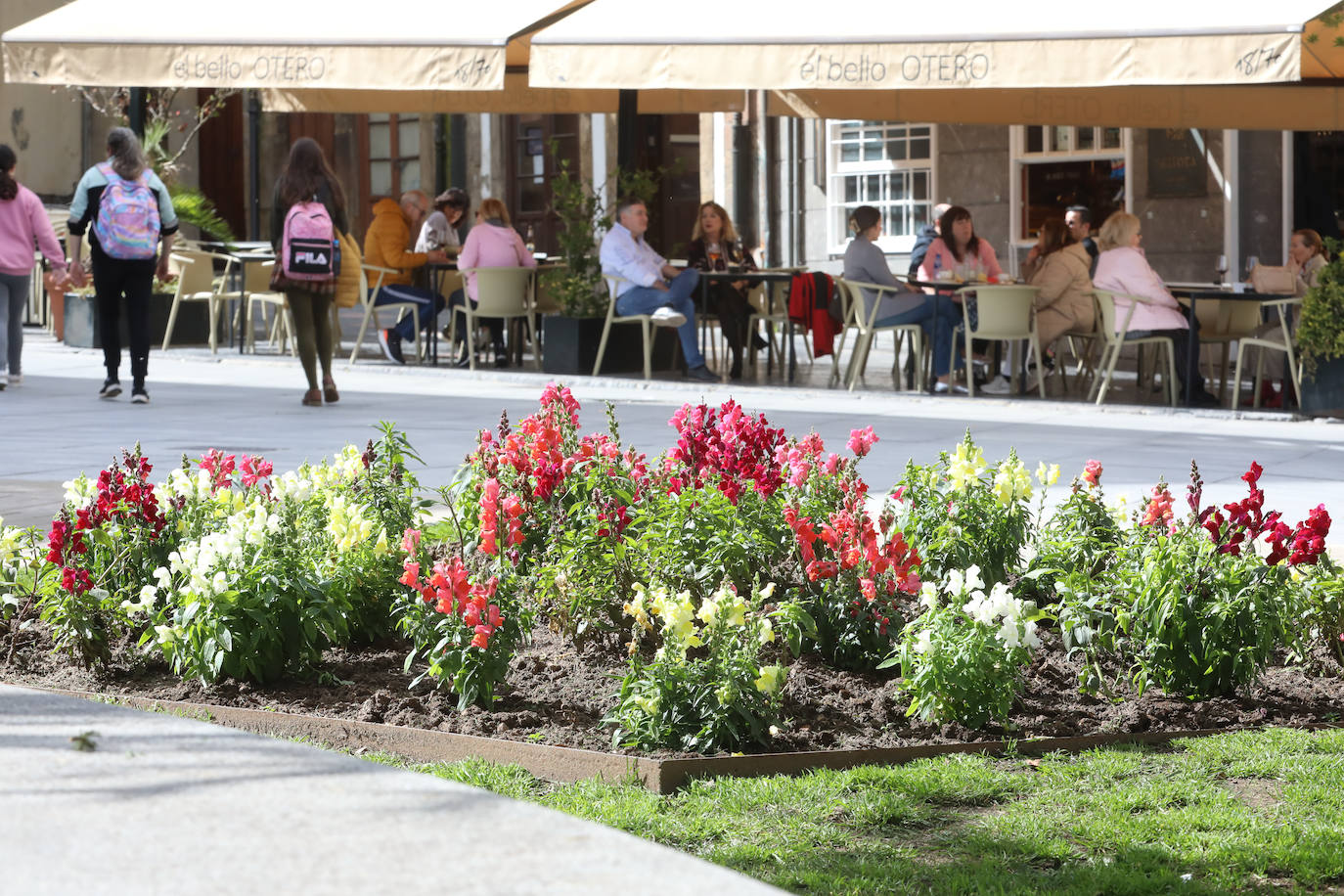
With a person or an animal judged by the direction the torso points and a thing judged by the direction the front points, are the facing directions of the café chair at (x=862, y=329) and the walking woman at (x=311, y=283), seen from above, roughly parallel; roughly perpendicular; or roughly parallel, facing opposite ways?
roughly perpendicular

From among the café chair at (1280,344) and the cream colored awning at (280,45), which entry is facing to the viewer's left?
the café chair

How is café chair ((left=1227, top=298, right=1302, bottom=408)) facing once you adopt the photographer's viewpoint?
facing to the left of the viewer

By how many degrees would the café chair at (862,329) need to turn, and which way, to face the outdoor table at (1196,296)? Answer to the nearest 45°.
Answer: approximately 45° to its right

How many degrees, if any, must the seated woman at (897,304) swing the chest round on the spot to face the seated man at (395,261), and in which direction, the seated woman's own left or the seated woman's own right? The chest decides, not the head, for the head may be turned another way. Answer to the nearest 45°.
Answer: approximately 135° to the seated woman's own left

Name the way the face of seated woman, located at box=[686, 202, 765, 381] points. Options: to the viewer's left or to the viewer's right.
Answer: to the viewer's left

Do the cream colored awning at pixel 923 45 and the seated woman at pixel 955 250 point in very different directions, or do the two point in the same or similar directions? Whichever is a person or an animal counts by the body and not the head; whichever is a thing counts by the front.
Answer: same or similar directions

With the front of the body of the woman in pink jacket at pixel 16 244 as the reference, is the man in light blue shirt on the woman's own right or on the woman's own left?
on the woman's own right

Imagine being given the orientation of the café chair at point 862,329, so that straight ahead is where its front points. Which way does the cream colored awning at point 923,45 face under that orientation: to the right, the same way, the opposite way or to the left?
to the right

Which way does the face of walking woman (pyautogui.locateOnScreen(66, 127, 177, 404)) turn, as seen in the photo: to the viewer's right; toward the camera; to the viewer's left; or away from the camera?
away from the camera

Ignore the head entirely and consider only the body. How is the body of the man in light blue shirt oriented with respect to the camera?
to the viewer's right

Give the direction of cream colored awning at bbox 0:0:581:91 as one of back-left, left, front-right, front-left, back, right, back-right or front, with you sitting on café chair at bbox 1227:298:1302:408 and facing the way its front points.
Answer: front

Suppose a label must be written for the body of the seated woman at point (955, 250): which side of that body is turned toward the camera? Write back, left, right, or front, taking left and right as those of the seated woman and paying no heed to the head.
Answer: front

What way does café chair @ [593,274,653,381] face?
to the viewer's right

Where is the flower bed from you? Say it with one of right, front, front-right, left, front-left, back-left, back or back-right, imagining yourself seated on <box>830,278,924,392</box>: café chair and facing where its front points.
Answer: right

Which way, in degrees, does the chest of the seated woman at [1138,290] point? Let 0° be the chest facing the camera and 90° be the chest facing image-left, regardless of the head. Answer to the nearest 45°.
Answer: approximately 270°

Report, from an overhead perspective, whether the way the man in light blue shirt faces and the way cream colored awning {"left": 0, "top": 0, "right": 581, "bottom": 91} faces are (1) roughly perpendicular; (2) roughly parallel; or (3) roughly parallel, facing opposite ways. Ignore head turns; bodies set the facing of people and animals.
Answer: roughly perpendicular

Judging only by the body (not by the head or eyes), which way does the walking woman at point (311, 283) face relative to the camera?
away from the camera
